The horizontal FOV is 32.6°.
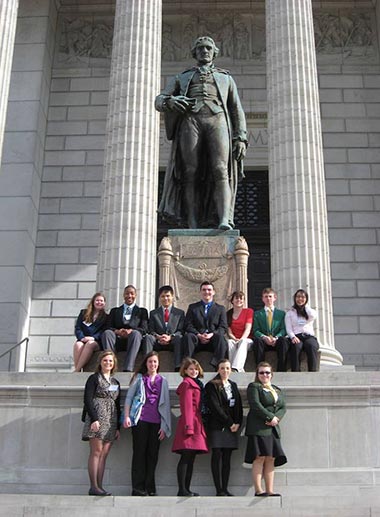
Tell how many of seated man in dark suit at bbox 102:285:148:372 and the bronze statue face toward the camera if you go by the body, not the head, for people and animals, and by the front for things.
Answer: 2

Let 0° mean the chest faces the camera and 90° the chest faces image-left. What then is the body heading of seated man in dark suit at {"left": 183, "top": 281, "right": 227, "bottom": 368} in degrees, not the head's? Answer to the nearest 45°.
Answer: approximately 0°

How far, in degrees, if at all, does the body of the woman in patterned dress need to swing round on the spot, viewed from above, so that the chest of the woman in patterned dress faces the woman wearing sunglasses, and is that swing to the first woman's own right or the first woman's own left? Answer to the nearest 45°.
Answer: approximately 45° to the first woman's own left

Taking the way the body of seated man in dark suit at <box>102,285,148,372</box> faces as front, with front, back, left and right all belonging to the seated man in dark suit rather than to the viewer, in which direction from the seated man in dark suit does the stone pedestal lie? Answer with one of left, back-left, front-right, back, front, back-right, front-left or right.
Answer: back-left

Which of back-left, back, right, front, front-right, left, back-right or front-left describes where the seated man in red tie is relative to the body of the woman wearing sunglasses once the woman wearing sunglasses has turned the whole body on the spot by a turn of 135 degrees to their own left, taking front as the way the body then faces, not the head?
front-left
